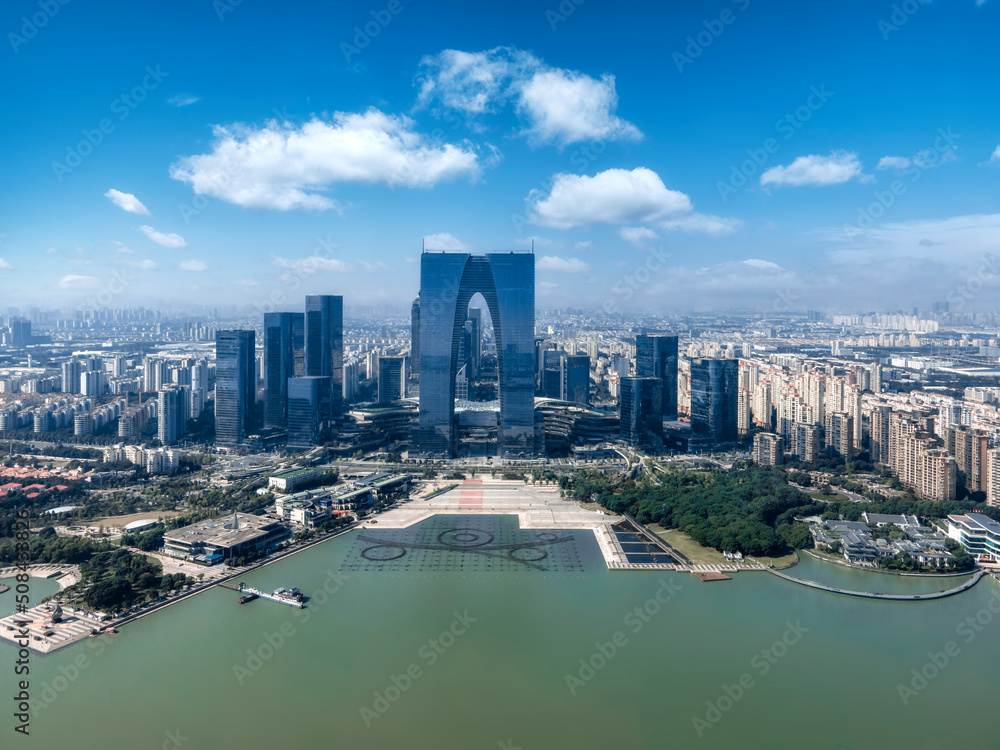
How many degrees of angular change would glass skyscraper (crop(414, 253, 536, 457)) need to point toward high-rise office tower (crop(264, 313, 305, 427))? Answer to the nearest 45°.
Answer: approximately 135° to its right

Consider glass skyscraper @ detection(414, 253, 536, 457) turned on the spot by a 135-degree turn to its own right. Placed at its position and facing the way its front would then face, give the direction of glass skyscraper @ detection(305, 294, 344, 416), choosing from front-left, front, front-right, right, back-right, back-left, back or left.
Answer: front

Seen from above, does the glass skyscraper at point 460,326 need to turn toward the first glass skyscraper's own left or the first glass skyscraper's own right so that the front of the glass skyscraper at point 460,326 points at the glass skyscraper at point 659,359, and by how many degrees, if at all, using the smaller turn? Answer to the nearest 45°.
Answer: approximately 135° to the first glass skyscraper's own left

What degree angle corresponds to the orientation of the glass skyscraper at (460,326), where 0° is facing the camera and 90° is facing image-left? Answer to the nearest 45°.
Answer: approximately 0°

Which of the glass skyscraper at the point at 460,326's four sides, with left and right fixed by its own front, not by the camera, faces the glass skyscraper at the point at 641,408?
left

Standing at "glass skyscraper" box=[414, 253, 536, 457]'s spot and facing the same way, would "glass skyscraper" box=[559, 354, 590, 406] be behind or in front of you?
behind

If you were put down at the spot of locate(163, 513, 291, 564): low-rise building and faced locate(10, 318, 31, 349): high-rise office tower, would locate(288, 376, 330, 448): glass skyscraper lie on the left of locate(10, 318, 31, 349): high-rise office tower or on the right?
right

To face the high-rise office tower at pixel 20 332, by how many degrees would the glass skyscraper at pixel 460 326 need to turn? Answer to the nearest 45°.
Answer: approximately 135° to its right

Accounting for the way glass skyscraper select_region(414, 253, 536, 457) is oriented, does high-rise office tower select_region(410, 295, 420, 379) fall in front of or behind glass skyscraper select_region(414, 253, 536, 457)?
behind
